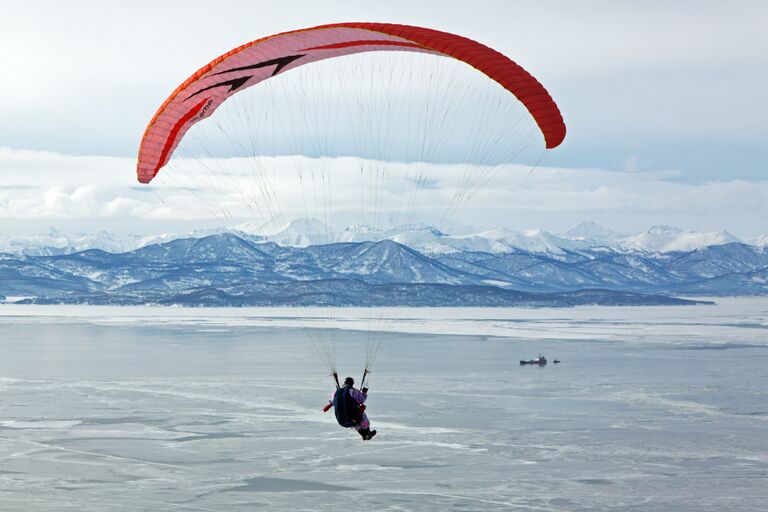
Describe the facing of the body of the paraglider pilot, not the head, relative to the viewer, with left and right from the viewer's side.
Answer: facing away from the viewer and to the right of the viewer
